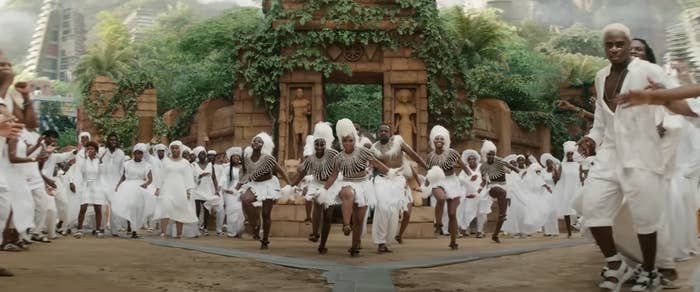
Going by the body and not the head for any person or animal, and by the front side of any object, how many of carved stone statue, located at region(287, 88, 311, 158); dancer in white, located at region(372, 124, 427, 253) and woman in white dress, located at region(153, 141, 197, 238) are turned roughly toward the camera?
3

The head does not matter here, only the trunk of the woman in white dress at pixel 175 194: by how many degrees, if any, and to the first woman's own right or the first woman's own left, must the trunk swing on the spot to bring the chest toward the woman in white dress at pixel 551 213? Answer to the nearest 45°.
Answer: approximately 90° to the first woman's own left

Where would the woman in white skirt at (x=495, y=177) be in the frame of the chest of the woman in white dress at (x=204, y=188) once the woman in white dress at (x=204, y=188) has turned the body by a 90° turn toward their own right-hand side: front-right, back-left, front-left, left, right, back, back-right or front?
back-left

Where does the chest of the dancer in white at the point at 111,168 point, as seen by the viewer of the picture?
toward the camera

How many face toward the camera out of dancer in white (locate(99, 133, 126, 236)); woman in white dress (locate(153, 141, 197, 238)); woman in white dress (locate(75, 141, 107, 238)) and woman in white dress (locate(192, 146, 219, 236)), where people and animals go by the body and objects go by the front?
4

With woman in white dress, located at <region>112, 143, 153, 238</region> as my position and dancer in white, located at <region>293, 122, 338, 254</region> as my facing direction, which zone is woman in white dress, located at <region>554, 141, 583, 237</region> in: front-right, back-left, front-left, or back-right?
front-left

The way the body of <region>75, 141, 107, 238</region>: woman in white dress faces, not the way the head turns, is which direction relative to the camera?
toward the camera

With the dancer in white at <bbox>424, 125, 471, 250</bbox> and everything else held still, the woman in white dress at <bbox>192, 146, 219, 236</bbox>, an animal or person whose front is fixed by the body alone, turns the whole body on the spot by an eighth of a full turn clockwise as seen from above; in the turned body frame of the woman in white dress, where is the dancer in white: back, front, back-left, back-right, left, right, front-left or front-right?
left

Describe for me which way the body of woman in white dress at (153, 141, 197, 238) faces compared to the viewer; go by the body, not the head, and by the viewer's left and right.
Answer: facing the viewer

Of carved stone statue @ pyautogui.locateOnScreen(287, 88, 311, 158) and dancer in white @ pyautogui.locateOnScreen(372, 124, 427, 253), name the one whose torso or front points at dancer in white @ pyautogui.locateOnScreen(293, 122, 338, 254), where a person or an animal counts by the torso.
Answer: the carved stone statue

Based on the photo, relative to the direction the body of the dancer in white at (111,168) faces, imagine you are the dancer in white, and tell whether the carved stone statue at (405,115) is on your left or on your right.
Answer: on your left

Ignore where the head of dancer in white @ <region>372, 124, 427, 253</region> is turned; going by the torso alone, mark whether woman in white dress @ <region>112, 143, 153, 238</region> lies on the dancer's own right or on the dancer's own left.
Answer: on the dancer's own right

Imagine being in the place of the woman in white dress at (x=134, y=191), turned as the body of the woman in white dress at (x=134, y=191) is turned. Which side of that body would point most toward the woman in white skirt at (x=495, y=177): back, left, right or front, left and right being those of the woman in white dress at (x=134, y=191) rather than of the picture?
left
